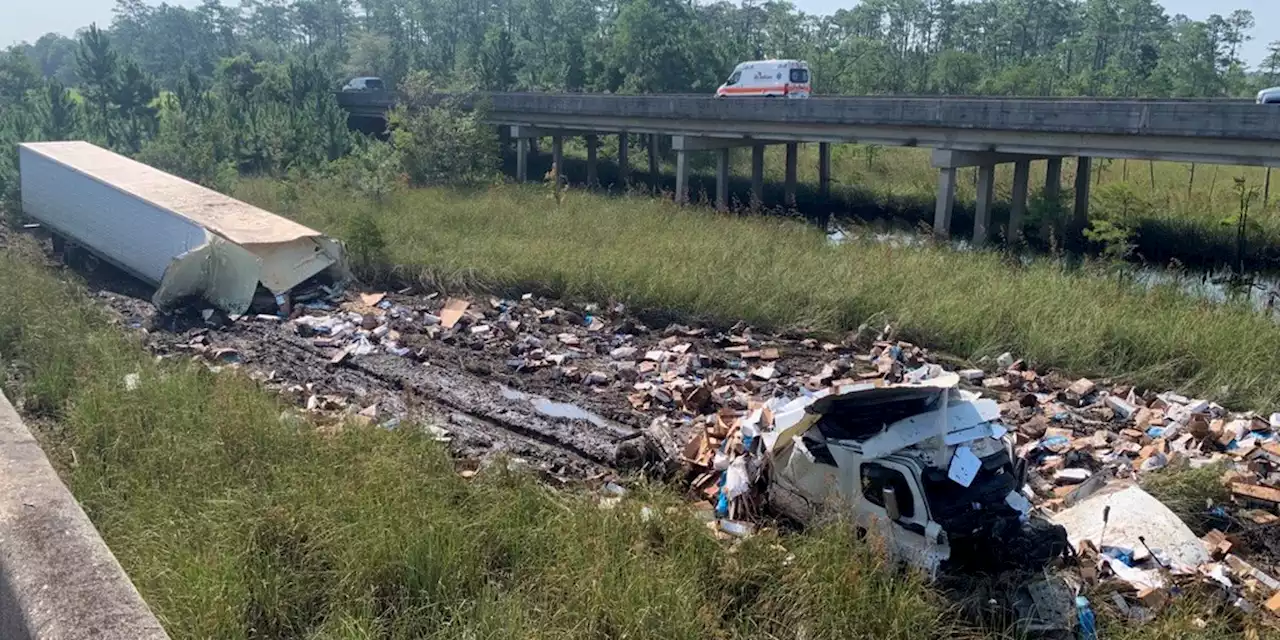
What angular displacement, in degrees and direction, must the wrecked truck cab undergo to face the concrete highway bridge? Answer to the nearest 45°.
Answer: approximately 135° to its left

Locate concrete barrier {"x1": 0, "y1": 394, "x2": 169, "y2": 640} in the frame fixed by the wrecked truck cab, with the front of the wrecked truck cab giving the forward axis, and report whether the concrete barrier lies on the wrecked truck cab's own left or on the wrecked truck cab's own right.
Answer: on the wrecked truck cab's own right

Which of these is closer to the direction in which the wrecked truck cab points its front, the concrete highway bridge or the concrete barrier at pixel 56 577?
the concrete barrier

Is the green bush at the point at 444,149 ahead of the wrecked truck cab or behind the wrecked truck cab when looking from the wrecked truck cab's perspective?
behind

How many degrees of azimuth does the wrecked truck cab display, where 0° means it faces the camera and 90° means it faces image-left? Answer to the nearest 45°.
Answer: approximately 315°
